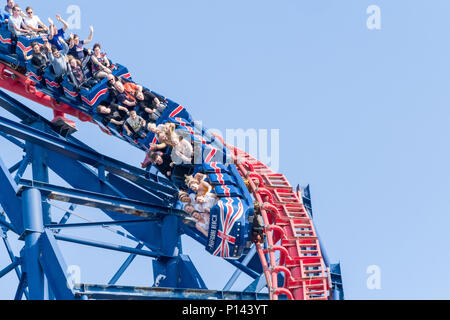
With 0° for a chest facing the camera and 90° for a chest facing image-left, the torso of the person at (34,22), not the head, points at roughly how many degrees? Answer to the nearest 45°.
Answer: approximately 315°

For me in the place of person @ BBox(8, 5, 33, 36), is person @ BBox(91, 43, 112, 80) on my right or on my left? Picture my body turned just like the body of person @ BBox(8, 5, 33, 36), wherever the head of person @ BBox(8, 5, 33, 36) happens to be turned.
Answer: on my left

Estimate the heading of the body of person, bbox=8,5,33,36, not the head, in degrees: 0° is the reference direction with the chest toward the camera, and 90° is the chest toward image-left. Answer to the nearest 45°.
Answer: approximately 315°

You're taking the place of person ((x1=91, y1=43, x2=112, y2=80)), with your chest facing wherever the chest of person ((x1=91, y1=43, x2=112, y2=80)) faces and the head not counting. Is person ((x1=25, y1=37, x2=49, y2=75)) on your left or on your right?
on your right

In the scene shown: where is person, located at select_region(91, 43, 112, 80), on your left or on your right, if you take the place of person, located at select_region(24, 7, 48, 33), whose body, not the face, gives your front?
on your left

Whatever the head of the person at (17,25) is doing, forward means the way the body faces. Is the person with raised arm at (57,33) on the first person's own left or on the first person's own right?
on the first person's own left

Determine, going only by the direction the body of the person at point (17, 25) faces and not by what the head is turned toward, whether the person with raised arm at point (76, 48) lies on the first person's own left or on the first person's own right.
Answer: on the first person's own left
